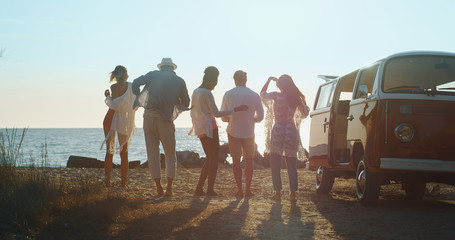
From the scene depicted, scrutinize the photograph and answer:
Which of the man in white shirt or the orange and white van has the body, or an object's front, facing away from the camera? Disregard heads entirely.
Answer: the man in white shirt

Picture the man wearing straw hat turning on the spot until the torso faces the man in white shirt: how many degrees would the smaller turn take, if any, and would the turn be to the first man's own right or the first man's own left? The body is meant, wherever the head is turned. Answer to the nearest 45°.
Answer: approximately 90° to the first man's own right

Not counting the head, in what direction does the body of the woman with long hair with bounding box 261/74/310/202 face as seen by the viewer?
away from the camera

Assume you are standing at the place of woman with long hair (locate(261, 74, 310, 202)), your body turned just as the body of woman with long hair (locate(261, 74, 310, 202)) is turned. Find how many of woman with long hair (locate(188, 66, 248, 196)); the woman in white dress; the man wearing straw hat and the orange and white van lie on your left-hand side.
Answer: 3

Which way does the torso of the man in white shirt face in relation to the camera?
away from the camera

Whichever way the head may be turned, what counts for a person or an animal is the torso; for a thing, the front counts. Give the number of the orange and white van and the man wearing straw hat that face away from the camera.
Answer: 1

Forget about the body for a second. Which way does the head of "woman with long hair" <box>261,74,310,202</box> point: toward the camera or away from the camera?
away from the camera

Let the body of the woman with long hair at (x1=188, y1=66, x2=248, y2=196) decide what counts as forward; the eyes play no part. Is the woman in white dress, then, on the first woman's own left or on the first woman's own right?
on the first woman's own left

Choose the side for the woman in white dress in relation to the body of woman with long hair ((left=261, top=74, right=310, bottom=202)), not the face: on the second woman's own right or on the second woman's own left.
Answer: on the second woman's own left

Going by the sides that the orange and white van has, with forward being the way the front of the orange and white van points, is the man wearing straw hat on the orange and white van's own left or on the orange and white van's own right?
on the orange and white van's own right

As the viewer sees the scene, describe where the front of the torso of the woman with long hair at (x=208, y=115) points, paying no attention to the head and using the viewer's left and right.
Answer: facing away from the viewer and to the right of the viewer

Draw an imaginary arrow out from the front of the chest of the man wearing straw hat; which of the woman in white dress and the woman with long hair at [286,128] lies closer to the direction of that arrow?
the woman in white dress

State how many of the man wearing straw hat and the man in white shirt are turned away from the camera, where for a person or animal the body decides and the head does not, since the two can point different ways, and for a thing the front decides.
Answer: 2

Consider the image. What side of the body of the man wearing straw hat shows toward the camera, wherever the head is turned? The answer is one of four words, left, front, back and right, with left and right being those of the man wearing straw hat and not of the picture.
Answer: back
